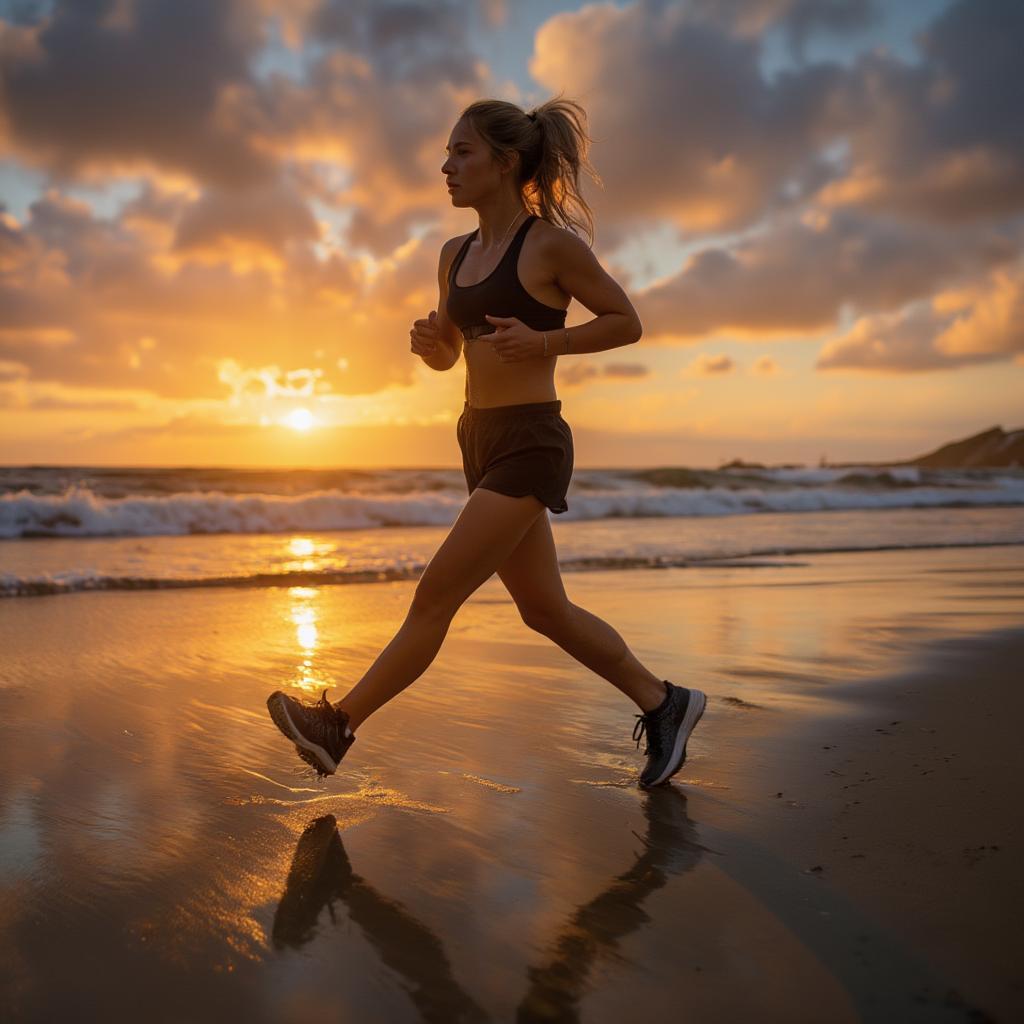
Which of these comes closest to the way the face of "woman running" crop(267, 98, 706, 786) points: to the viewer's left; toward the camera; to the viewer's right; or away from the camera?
to the viewer's left

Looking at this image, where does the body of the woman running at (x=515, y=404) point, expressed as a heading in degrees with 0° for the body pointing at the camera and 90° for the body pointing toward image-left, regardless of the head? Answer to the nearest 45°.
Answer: approximately 45°
